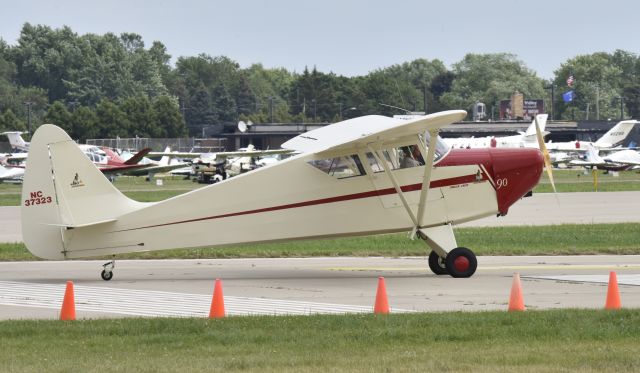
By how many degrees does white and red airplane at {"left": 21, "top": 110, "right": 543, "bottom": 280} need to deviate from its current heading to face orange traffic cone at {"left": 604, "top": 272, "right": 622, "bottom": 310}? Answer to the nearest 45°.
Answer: approximately 45° to its right

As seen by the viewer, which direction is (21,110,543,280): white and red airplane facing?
to the viewer's right

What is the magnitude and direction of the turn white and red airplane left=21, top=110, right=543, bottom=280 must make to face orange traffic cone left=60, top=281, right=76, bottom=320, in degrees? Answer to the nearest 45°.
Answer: approximately 135° to its right

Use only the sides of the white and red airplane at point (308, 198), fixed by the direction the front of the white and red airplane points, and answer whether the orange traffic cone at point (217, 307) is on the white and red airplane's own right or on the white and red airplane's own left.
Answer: on the white and red airplane's own right

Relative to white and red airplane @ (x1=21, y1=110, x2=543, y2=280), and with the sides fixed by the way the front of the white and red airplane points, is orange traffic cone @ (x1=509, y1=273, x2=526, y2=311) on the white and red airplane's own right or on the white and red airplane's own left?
on the white and red airplane's own right
